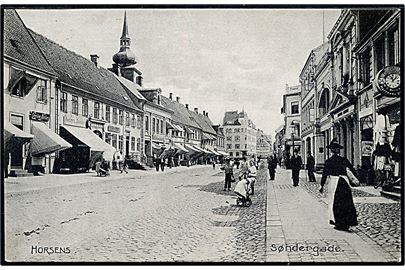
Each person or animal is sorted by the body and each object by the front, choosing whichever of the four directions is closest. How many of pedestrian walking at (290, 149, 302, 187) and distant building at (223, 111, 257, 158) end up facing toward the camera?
2

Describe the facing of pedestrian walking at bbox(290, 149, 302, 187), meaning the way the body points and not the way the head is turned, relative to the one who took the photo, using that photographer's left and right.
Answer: facing the viewer

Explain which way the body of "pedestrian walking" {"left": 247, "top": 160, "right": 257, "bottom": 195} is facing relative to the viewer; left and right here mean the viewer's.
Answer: facing the viewer and to the left of the viewer

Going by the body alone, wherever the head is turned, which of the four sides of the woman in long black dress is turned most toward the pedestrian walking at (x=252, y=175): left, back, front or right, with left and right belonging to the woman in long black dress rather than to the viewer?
front

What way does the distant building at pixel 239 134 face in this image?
toward the camera
